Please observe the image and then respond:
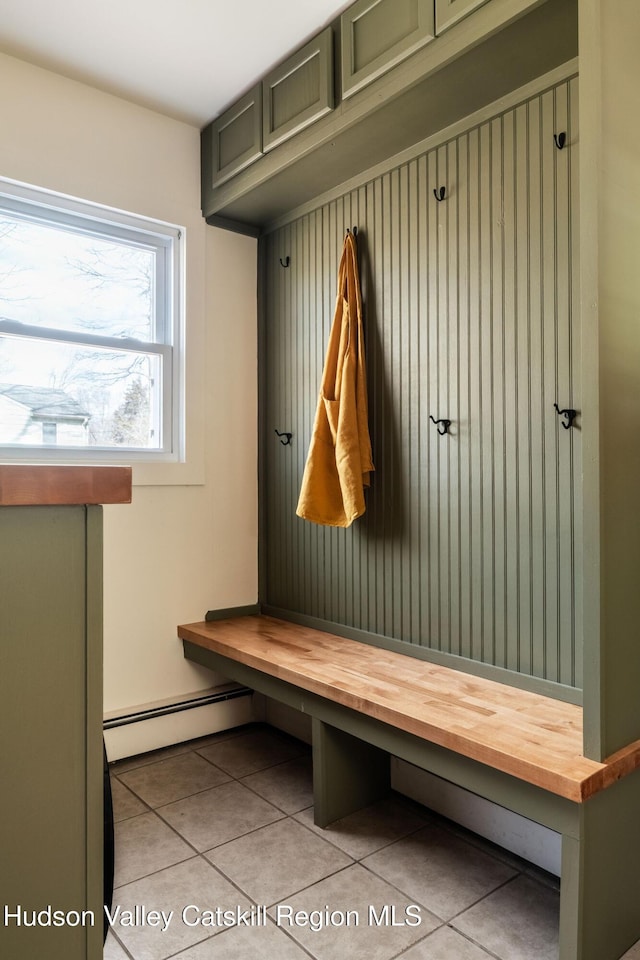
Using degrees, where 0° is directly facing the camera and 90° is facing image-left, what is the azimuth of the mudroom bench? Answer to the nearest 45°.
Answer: approximately 45°

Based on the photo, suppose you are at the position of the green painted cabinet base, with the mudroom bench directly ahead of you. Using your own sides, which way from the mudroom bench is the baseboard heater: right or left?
left
